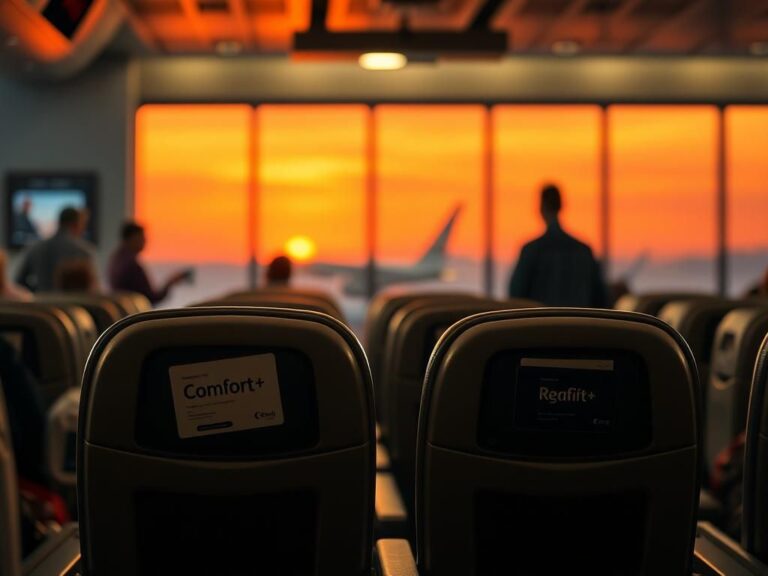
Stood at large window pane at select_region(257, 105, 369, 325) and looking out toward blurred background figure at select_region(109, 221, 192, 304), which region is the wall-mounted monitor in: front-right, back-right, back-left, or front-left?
front-right

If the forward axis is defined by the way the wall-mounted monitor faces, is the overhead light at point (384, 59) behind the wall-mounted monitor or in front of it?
in front

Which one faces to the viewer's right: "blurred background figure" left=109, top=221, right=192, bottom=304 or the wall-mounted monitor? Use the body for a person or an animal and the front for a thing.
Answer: the blurred background figure

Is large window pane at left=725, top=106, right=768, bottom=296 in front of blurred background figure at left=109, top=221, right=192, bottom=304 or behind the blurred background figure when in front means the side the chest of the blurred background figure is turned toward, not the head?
in front

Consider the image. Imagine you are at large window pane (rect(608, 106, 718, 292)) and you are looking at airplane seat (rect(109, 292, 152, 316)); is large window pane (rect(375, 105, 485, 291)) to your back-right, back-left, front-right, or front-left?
front-right

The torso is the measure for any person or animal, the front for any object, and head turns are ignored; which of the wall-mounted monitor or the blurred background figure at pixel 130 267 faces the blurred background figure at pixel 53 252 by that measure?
the wall-mounted monitor

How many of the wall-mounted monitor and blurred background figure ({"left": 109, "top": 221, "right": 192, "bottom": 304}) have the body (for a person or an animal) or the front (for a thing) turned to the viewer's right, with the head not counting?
1

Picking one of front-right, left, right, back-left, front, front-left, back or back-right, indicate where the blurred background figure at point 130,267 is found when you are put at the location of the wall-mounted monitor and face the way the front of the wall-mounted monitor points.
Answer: front

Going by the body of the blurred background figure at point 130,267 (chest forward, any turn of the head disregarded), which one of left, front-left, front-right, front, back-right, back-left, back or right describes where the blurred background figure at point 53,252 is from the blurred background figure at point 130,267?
back-left

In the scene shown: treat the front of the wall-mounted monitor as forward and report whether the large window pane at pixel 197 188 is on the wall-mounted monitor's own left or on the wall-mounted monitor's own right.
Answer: on the wall-mounted monitor's own left

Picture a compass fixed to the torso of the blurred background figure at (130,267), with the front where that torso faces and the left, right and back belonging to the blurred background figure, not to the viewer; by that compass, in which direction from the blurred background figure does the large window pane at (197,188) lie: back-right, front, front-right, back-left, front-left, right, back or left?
left

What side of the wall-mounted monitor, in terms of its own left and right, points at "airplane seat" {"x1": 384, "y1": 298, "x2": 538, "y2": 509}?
front

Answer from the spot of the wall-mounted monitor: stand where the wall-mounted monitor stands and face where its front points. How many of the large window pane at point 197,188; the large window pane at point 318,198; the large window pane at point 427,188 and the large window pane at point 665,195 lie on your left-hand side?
4

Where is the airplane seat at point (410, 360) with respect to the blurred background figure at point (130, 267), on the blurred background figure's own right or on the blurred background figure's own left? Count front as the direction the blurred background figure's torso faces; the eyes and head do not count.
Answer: on the blurred background figure's own right

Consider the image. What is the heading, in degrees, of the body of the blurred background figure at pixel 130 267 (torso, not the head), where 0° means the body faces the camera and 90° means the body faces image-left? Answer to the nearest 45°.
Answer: approximately 270°
